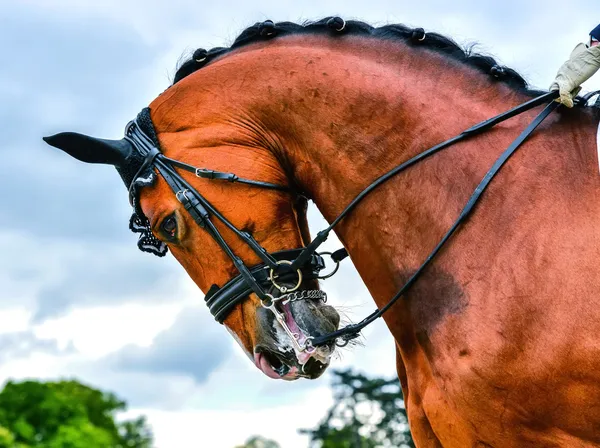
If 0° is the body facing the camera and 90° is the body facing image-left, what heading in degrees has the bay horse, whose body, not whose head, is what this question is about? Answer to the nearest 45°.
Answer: approximately 90°
